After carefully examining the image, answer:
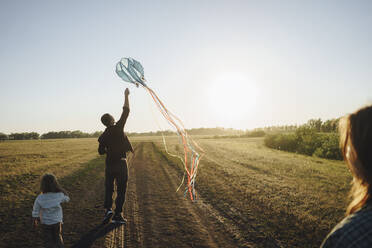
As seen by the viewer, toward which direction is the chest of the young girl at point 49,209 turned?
away from the camera

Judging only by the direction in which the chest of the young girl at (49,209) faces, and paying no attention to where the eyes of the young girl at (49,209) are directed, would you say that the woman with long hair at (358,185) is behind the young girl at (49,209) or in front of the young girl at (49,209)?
behind

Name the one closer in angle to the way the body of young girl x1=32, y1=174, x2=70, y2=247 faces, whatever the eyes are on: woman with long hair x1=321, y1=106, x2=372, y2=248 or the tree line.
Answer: the tree line

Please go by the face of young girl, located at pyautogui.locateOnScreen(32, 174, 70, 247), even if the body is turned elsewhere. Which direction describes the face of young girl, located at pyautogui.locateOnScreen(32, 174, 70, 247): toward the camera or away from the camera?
away from the camera

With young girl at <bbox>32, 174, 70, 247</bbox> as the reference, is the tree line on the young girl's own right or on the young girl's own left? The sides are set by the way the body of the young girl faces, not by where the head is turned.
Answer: on the young girl's own right

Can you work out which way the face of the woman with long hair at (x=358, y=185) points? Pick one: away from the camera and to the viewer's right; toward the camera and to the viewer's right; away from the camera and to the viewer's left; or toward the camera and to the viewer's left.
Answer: away from the camera and to the viewer's left
